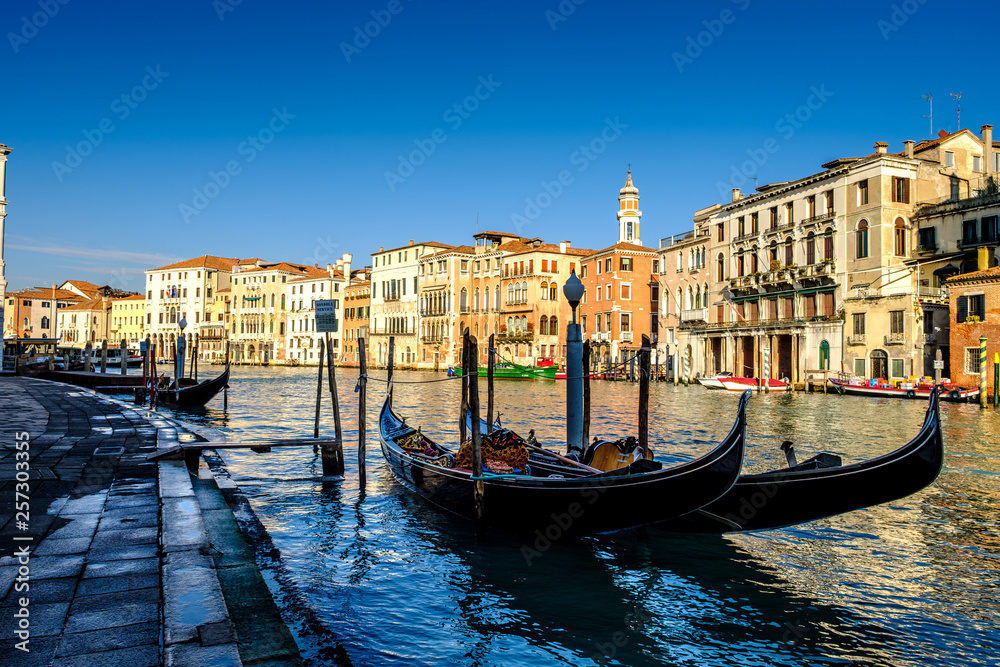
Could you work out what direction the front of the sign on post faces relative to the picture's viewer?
facing the viewer

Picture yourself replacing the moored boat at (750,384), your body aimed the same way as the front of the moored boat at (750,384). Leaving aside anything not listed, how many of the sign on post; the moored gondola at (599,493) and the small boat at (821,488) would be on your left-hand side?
3

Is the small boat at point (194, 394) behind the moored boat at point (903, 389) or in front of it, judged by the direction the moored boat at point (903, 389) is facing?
in front

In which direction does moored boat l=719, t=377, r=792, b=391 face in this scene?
to the viewer's left

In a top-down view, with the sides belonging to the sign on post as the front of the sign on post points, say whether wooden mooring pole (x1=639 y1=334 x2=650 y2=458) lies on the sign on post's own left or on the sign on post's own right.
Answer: on the sign on post's own left

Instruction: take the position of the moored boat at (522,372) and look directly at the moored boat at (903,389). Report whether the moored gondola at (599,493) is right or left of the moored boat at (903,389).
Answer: right

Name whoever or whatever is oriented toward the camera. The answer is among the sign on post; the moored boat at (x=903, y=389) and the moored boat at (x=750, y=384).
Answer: the sign on post

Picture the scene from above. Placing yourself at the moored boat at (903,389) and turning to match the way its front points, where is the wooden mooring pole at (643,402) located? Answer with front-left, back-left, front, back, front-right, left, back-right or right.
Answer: left

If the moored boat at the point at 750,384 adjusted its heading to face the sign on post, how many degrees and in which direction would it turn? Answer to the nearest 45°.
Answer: approximately 90° to its left

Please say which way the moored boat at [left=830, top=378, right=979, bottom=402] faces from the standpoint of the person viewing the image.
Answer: facing to the left of the viewer

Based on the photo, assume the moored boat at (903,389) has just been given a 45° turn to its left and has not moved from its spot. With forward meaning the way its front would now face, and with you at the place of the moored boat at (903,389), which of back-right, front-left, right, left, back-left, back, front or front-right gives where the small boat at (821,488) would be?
front-left

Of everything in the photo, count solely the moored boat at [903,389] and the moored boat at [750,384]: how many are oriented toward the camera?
0

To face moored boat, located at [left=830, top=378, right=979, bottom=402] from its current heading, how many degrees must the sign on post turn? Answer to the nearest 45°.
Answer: approximately 135° to its left

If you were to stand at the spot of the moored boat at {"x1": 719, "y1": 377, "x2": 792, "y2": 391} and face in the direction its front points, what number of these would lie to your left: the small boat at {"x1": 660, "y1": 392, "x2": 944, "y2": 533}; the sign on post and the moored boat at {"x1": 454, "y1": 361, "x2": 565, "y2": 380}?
2

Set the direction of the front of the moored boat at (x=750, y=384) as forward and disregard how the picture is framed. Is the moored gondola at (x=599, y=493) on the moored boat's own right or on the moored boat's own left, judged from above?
on the moored boat's own left

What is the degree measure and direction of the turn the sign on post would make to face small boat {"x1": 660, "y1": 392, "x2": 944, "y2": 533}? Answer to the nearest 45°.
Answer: approximately 45° to its left
